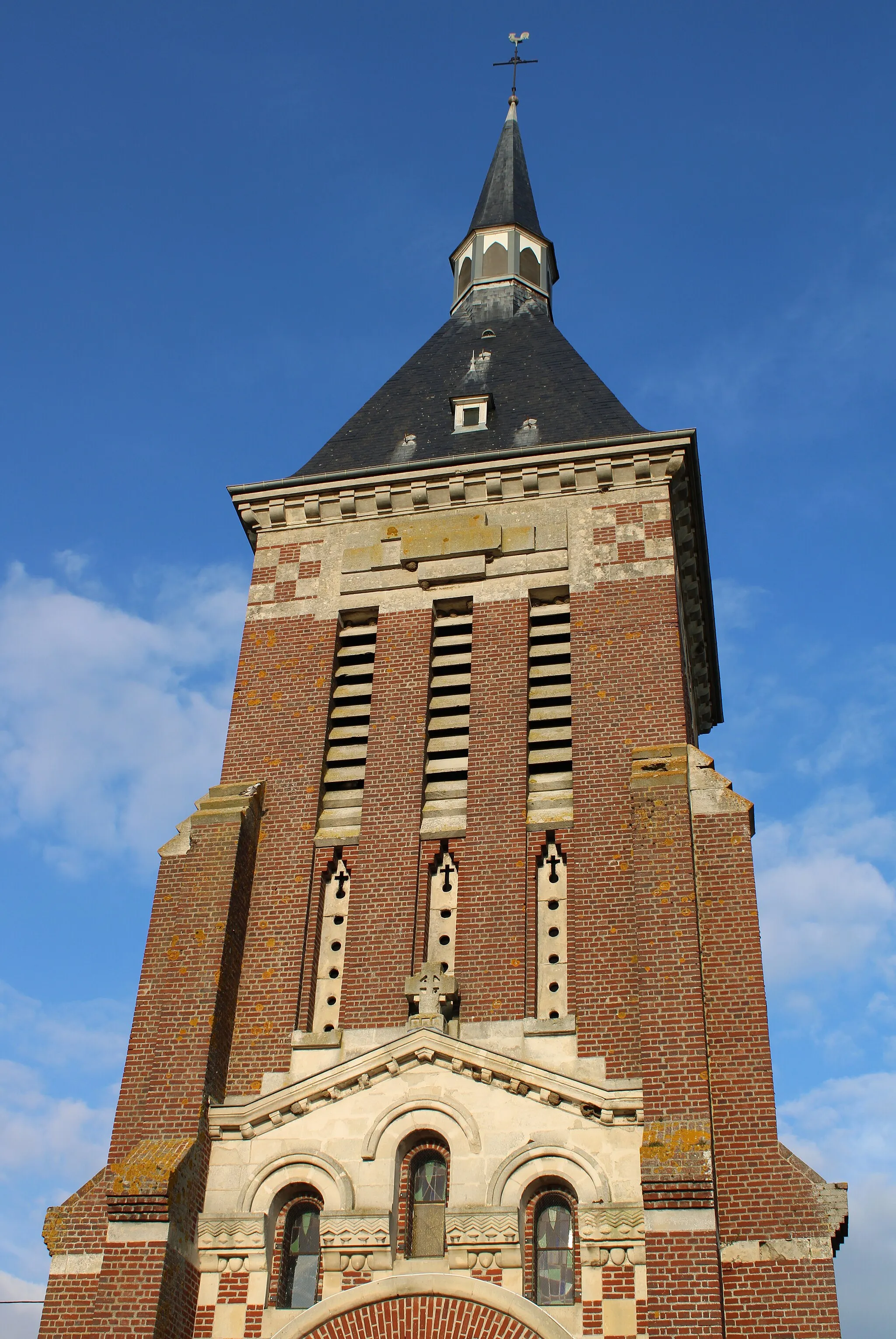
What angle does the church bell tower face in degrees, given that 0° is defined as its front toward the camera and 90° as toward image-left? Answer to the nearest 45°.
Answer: approximately 0°
